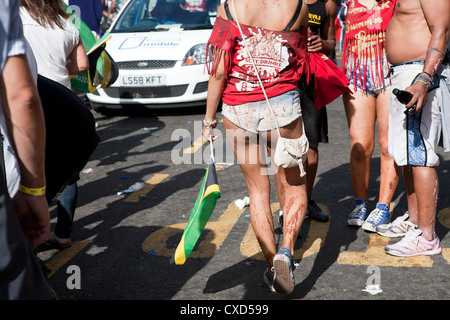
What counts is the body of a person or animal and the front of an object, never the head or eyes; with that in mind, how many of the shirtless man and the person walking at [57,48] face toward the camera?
0

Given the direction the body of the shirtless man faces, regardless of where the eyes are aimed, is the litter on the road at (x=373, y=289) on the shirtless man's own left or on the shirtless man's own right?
on the shirtless man's own left

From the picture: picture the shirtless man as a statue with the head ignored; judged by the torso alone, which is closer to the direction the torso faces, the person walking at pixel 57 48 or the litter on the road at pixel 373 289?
the person walking

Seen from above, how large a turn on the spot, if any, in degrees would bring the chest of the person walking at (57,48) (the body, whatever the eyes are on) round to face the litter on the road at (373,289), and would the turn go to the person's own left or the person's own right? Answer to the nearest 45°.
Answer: approximately 180°

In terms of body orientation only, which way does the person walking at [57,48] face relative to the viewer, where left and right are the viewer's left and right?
facing away from the viewer and to the left of the viewer
